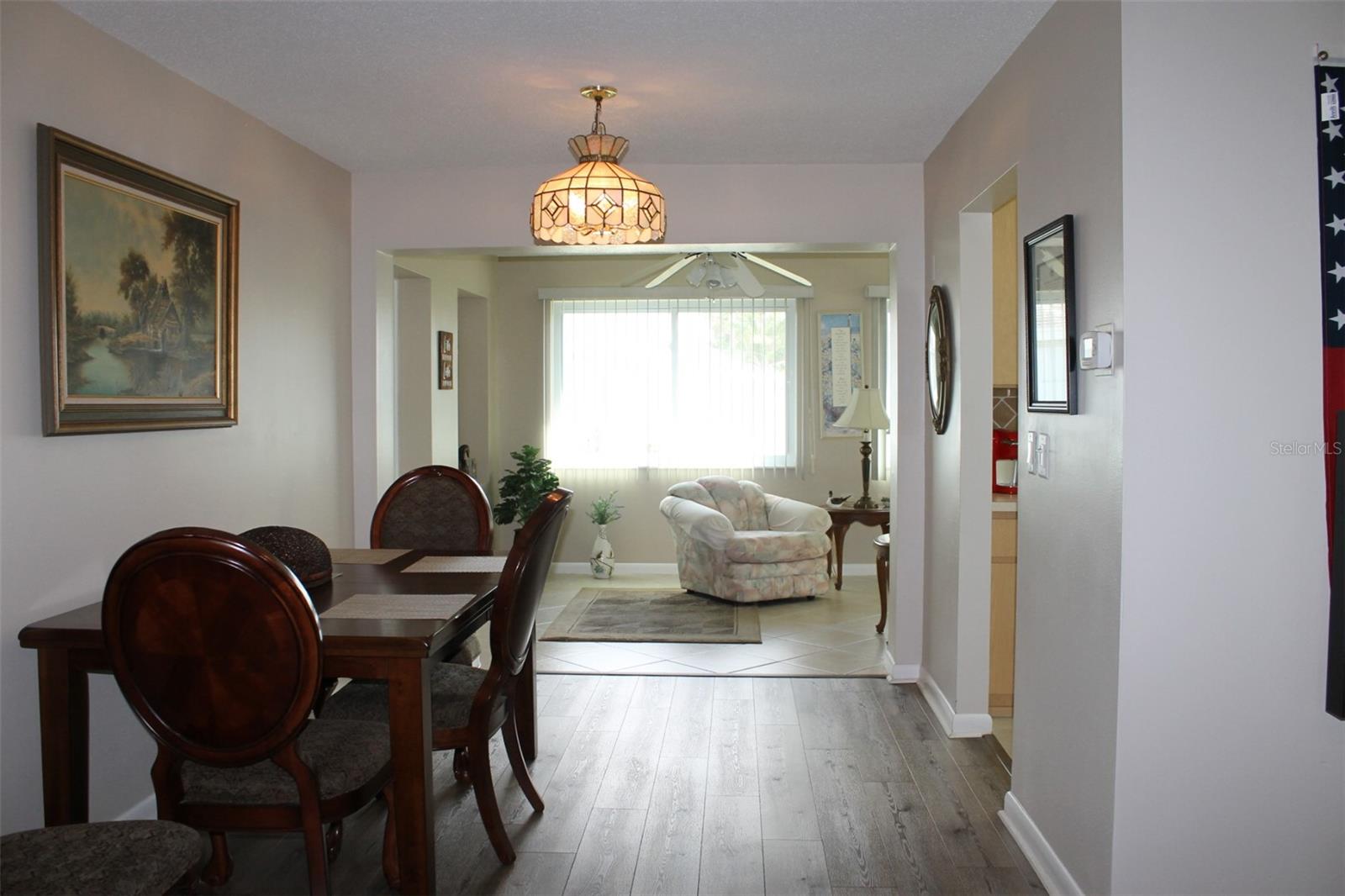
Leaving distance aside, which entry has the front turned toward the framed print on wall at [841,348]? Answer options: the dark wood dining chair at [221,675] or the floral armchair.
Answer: the dark wood dining chair

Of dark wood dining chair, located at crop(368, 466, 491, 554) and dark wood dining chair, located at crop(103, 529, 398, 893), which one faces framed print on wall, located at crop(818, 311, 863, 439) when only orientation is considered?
dark wood dining chair, located at crop(103, 529, 398, 893)

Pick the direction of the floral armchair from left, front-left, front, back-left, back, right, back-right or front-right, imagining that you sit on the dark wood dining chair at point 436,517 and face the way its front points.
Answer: back-left

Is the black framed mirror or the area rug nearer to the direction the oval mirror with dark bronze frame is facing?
the area rug

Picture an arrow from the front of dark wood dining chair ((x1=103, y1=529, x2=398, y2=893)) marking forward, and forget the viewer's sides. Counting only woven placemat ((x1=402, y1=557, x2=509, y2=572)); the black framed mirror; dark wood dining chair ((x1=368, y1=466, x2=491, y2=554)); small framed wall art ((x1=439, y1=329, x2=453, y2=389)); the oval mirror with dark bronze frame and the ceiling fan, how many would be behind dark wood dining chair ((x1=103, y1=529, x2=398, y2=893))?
0

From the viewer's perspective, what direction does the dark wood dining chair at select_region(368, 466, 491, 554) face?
toward the camera

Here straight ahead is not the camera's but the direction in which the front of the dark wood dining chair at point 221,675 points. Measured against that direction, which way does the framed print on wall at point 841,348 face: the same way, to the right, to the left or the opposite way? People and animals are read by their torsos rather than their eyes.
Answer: the opposite way

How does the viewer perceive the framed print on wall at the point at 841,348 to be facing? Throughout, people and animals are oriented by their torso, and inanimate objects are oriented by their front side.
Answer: facing the viewer

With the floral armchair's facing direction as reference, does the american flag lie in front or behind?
in front

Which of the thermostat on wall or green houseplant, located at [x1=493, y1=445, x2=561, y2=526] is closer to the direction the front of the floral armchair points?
the thermostat on wall

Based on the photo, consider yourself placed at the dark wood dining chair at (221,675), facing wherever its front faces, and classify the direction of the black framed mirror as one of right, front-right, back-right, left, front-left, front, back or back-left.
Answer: front-right

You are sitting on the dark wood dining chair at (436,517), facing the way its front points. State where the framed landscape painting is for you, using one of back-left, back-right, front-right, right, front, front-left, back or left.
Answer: front-right

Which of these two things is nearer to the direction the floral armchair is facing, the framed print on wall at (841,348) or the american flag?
the american flag

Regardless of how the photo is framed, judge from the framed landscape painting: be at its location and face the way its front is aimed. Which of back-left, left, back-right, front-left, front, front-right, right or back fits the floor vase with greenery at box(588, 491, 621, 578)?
left

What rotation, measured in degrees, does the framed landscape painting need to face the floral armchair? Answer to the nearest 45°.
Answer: approximately 90° to its left

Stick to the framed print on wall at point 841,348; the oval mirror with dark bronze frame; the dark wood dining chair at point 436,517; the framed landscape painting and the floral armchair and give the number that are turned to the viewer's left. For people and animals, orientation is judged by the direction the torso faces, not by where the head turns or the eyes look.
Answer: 1

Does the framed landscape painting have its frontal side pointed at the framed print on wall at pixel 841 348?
no

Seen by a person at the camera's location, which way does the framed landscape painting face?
facing the viewer and to the right of the viewer
